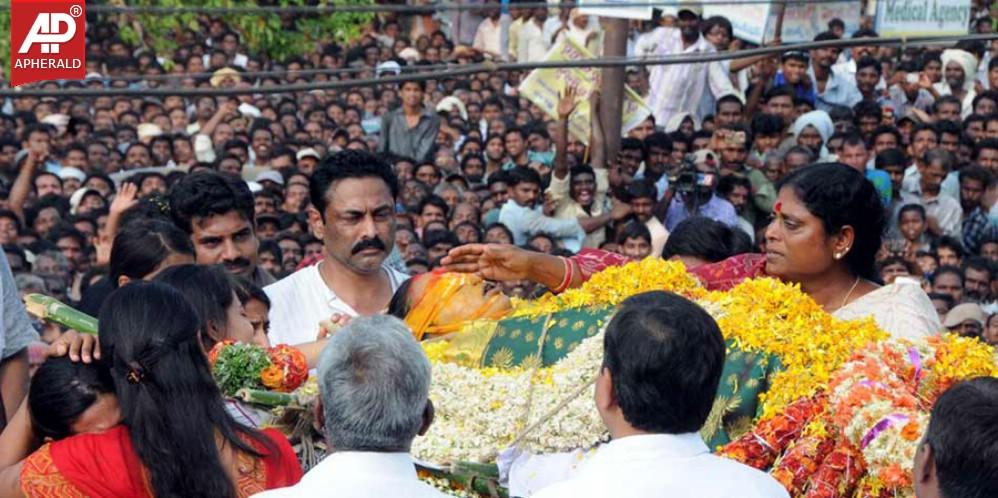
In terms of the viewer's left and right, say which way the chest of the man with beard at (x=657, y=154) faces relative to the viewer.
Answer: facing the viewer

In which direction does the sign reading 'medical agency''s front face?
toward the camera

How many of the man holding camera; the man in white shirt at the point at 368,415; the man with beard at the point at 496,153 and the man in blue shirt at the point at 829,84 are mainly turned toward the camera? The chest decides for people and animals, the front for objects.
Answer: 3

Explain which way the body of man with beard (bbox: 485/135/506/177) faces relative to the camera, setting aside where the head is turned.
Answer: toward the camera

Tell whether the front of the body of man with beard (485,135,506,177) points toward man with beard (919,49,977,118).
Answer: no

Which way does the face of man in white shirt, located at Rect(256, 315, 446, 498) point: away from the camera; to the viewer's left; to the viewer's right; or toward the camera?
away from the camera

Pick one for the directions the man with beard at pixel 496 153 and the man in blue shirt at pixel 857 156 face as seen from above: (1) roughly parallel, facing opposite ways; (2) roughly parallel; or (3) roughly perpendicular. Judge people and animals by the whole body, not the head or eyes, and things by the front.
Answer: roughly parallel

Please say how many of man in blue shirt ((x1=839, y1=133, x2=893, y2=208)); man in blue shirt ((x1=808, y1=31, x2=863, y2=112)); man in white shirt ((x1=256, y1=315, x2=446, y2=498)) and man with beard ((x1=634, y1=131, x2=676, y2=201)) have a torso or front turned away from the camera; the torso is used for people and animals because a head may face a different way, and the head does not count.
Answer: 1

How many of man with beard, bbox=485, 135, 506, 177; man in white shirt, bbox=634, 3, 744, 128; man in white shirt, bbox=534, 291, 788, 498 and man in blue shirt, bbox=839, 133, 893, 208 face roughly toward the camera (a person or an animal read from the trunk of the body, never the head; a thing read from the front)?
3

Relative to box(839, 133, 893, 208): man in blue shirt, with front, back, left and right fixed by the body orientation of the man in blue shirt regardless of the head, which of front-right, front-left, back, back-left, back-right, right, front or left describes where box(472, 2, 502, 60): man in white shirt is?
back-right

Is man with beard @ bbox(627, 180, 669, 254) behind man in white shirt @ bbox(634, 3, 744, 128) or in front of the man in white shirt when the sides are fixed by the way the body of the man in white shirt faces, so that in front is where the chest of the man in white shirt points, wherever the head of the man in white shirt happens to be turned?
in front

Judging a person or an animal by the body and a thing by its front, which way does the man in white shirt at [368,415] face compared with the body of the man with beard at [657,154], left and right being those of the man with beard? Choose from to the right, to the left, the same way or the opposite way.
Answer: the opposite way

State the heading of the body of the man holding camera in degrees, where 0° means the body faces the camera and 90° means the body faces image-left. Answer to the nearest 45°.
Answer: approximately 0°

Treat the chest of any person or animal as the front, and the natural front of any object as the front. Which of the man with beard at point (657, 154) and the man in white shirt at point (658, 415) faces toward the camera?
the man with beard

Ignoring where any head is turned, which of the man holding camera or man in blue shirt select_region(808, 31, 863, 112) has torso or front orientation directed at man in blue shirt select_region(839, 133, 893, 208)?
man in blue shirt select_region(808, 31, 863, 112)

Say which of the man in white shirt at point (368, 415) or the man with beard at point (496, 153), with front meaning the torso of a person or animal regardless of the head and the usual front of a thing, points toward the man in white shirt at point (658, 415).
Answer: the man with beard

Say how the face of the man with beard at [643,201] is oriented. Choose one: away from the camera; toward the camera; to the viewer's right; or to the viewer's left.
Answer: toward the camera
